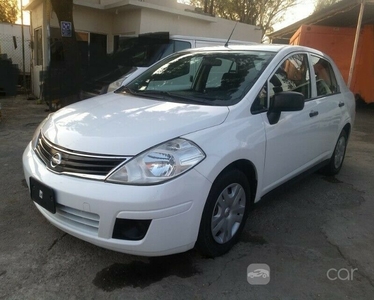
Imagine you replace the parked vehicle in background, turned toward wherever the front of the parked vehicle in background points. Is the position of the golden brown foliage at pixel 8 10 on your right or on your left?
on your right

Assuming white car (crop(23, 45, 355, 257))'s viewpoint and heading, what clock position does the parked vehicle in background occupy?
The parked vehicle in background is roughly at 4 o'clock from the white car.

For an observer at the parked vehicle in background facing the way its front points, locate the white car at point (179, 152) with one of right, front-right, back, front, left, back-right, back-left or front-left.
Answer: front-left

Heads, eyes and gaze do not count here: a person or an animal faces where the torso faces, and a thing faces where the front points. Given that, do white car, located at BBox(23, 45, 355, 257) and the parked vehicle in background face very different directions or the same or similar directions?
same or similar directions

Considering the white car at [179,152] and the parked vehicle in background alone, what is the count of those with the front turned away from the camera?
0

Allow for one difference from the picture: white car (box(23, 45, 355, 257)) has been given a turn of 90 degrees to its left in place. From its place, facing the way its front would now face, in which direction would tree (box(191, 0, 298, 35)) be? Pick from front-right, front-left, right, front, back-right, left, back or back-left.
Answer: back-left

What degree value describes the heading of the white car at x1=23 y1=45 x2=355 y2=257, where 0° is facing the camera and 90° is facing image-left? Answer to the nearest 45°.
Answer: approximately 45°

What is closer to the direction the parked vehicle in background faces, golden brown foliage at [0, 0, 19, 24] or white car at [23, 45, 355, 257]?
the white car

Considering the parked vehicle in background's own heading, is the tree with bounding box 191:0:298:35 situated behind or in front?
behind

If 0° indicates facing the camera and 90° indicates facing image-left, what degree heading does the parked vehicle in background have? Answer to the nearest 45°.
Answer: approximately 45°
